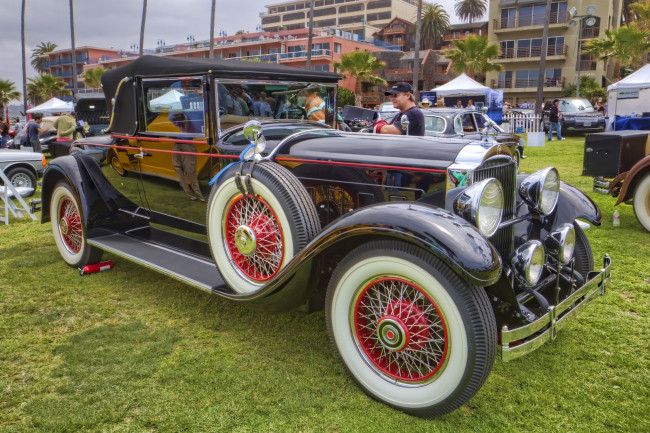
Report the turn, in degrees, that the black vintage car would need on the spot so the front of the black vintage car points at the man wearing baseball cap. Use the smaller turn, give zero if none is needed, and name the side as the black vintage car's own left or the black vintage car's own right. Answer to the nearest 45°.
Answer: approximately 135° to the black vintage car's own left

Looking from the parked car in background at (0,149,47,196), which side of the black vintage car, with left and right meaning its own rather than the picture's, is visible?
back

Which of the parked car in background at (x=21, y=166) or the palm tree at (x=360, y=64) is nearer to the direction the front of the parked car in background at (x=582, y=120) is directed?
the parked car in background

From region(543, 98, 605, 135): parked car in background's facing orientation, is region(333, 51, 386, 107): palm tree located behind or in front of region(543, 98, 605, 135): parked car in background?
behind

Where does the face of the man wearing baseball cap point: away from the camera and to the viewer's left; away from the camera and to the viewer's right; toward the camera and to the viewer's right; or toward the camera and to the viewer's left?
toward the camera and to the viewer's left

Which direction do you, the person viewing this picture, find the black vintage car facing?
facing the viewer and to the right of the viewer

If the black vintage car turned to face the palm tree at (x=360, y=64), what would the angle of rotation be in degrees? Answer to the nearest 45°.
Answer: approximately 135° to its left

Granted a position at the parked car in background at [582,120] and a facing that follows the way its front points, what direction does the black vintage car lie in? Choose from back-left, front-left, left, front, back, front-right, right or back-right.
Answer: front-right

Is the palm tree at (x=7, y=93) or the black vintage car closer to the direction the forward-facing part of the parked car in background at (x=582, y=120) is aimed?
the black vintage car

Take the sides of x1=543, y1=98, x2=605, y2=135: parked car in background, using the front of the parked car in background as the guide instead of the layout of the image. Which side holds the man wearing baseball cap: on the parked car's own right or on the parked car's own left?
on the parked car's own right

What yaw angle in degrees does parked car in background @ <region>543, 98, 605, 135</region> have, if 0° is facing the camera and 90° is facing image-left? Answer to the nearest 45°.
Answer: approximately 315°

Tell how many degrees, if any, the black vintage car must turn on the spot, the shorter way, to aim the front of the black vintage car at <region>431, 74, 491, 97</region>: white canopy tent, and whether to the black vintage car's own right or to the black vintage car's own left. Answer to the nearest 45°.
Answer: approximately 135° to the black vintage car's own left

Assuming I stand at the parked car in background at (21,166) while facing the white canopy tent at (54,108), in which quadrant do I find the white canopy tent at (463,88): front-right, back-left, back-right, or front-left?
front-right

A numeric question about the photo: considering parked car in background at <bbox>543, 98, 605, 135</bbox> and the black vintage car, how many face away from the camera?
0
